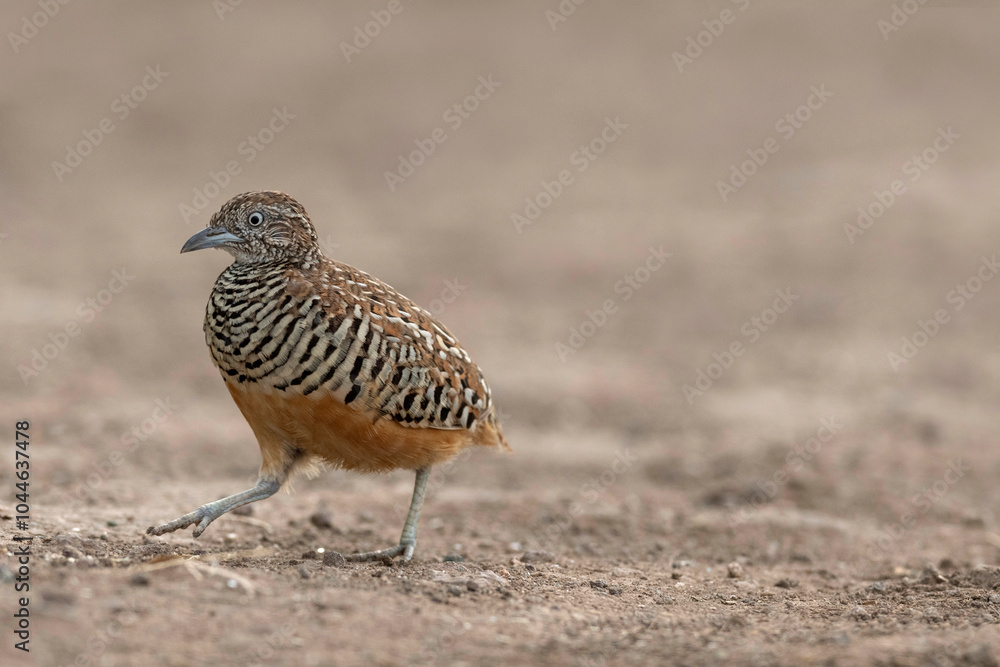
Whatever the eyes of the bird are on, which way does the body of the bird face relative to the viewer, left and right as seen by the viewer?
facing to the left of the viewer

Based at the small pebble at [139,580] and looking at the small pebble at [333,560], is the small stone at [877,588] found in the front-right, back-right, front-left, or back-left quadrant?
front-right

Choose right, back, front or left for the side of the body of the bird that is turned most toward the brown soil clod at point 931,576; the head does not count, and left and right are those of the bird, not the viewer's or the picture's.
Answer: back

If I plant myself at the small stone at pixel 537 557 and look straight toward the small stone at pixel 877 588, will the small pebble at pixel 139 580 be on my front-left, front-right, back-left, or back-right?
back-right

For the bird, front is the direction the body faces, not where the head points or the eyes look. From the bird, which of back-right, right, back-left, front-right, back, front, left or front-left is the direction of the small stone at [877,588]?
back

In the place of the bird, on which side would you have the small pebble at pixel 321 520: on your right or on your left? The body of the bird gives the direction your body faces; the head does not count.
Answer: on your right

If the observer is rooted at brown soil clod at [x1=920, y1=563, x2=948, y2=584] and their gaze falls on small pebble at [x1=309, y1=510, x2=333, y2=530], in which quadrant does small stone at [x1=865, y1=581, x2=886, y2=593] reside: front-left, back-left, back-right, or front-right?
front-left

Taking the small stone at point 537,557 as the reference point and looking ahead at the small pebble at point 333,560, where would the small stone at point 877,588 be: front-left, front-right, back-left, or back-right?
back-left
